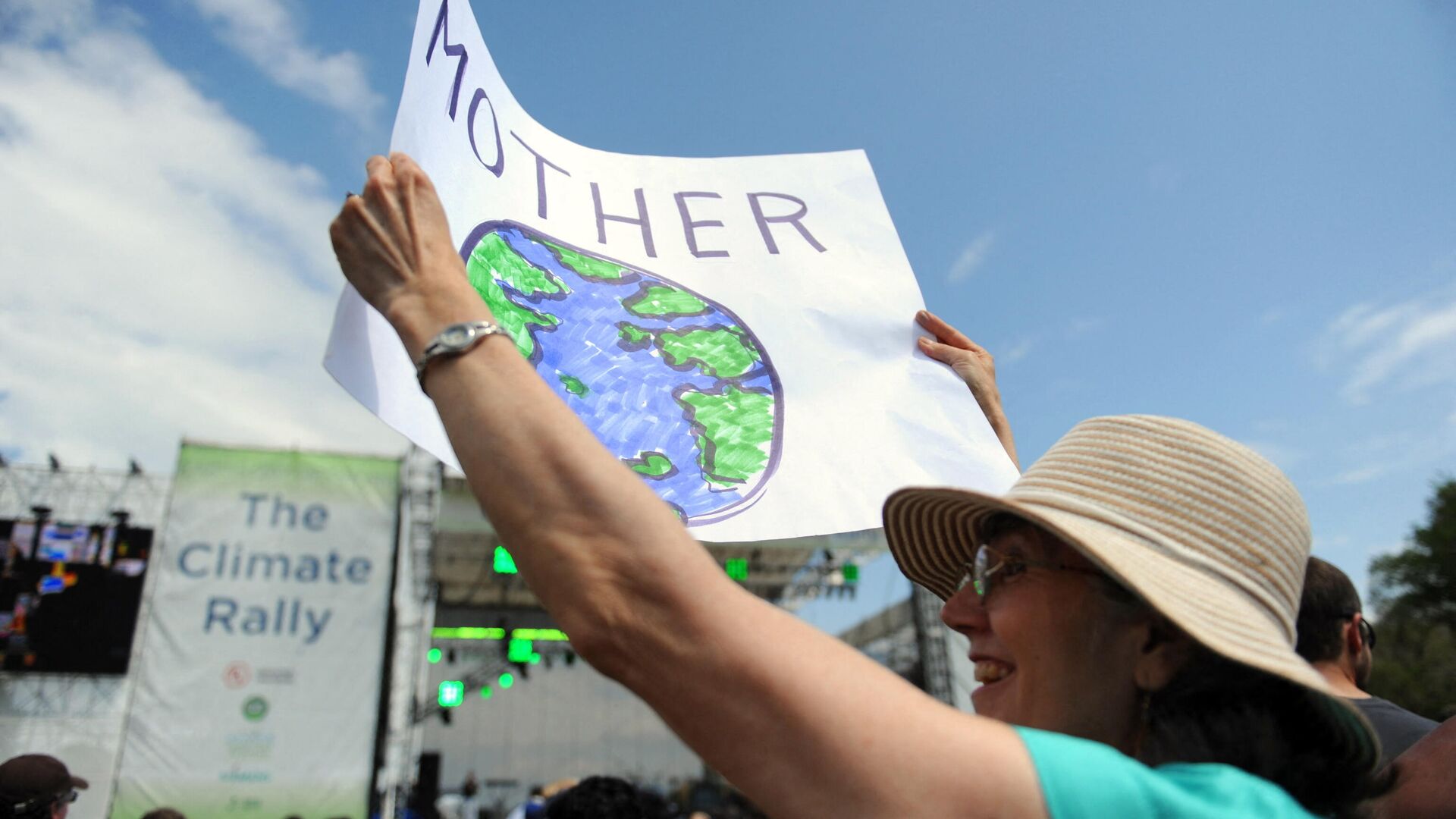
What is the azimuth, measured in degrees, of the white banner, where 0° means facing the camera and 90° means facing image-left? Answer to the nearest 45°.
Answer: approximately 0°

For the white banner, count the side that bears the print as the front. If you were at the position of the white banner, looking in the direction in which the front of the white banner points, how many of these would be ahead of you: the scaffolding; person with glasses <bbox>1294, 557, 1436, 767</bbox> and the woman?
2

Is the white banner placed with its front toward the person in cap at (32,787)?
yes

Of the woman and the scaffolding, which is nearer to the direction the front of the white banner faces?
the woman

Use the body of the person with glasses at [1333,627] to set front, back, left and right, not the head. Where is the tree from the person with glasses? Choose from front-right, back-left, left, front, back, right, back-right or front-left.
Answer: front-left

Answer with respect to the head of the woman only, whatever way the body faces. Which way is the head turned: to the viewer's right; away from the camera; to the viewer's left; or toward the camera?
to the viewer's left

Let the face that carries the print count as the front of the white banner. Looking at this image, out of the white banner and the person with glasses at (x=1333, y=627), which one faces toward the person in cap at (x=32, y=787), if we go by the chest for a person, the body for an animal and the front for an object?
the white banner

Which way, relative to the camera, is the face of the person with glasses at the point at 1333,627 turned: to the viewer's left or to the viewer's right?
to the viewer's right

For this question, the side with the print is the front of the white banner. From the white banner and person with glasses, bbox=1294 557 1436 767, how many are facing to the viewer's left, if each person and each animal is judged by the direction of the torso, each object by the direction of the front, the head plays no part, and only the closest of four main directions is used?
0

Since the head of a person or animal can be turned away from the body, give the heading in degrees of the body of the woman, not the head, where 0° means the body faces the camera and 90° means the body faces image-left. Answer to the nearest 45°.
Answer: approximately 90°
